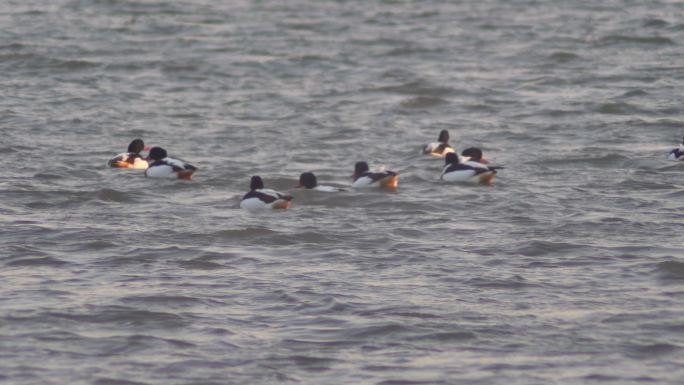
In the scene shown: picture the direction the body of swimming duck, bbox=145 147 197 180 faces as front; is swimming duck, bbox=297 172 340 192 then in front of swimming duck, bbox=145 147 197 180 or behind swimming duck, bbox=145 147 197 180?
behind

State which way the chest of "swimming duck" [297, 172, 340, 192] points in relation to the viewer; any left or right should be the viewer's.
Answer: facing to the left of the viewer

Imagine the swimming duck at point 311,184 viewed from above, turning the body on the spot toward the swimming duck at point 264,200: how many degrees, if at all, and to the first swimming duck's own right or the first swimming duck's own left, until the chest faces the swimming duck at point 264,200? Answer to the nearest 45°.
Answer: approximately 45° to the first swimming duck's own left

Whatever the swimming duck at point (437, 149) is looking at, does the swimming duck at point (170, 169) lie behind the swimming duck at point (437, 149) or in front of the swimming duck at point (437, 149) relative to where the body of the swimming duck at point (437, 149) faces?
behind

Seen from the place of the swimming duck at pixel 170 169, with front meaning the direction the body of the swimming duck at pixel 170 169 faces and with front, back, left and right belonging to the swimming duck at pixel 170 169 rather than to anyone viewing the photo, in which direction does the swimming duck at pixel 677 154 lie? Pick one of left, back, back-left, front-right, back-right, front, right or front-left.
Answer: back

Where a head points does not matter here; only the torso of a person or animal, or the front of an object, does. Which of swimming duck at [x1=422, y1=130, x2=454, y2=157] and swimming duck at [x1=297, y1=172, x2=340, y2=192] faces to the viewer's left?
swimming duck at [x1=297, y1=172, x2=340, y2=192]

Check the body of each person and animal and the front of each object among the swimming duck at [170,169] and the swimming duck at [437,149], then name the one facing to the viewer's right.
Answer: the swimming duck at [437,149]

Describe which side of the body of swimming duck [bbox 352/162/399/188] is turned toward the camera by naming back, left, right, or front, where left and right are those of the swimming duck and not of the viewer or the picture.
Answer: left

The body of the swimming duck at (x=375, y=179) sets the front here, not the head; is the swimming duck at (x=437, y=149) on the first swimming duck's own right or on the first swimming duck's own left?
on the first swimming duck's own right

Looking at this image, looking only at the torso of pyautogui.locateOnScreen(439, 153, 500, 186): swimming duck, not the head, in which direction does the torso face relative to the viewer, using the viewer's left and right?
facing to the left of the viewer

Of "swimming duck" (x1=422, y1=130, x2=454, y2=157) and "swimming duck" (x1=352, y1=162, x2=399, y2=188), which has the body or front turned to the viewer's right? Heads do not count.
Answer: "swimming duck" (x1=422, y1=130, x2=454, y2=157)

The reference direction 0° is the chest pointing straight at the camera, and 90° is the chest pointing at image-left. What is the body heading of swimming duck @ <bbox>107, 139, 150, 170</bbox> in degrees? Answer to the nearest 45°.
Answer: approximately 270°

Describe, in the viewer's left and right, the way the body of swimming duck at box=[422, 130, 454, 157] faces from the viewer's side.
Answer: facing to the right of the viewer
